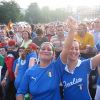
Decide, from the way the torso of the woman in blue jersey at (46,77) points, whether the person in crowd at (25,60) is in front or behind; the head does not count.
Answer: behind

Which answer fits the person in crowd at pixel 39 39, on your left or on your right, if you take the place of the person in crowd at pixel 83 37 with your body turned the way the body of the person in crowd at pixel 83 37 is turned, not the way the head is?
on your right

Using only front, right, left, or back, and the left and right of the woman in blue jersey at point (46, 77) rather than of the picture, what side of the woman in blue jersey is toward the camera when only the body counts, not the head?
front

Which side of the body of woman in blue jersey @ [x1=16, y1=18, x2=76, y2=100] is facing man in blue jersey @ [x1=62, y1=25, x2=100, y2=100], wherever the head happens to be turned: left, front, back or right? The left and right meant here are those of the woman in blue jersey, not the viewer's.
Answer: left

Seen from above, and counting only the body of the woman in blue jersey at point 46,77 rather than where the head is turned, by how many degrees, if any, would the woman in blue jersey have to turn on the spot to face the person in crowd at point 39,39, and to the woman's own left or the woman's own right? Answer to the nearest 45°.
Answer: approximately 180°

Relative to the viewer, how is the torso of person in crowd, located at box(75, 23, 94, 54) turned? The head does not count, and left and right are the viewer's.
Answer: facing the viewer and to the left of the viewer

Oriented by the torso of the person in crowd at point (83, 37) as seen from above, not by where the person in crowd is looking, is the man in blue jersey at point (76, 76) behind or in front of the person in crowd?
in front

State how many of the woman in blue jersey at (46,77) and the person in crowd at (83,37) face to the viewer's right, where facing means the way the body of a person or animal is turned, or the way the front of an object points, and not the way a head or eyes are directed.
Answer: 0
